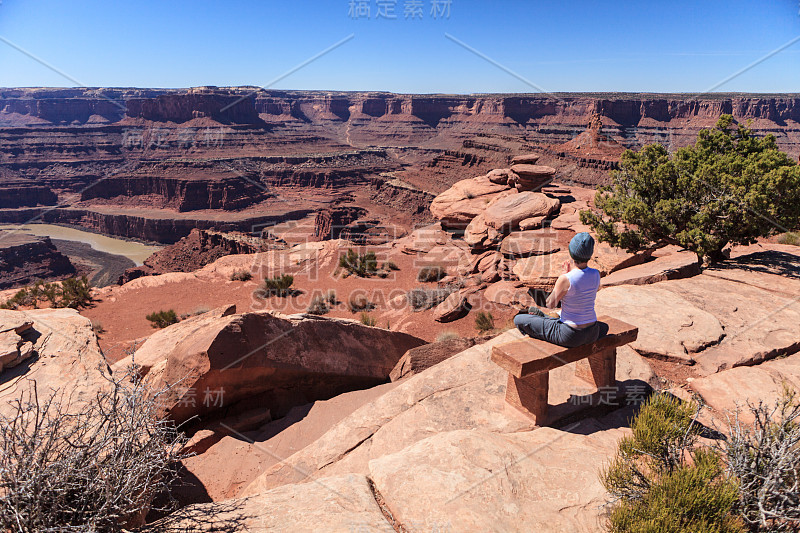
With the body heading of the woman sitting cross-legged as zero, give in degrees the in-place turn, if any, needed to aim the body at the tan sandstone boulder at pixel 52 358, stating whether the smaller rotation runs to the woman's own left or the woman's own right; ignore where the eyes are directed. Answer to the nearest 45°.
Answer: approximately 45° to the woman's own left

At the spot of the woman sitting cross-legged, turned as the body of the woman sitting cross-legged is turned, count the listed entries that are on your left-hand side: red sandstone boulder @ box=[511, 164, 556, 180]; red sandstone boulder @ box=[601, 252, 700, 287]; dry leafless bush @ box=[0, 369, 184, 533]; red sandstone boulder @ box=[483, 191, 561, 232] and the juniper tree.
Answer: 1

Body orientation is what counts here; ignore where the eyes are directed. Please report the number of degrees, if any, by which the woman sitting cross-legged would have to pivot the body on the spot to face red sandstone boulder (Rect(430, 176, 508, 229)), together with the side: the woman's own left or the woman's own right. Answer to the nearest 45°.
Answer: approximately 45° to the woman's own right

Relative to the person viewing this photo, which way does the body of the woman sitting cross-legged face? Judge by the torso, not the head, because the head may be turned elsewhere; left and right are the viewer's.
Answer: facing away from the viewer and to the left of the viewer

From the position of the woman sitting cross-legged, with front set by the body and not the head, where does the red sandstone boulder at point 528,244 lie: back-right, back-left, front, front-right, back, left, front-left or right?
front-right

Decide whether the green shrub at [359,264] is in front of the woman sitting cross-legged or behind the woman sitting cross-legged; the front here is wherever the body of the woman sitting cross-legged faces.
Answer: in front

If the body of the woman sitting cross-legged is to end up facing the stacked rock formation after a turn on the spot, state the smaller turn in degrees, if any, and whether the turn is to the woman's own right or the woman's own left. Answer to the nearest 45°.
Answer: approximately 45° to the woman's own right

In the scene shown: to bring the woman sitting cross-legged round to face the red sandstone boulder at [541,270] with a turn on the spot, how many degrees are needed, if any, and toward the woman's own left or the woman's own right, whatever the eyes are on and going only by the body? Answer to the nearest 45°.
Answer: approximately 45° to the woman's own right

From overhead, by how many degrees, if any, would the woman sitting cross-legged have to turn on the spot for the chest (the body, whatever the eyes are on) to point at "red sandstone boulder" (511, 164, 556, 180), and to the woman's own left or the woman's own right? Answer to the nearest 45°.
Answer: approximately 45° to the woman's own right

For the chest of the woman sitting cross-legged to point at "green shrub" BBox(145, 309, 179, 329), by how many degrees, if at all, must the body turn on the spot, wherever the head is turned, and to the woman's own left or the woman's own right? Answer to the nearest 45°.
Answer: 0° — they already face it

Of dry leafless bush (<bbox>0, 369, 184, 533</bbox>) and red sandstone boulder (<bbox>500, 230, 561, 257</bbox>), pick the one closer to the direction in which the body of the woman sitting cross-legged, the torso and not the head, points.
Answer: the red sandstone boulder

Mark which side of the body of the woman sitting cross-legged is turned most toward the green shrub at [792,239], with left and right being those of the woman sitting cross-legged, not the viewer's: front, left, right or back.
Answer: right
